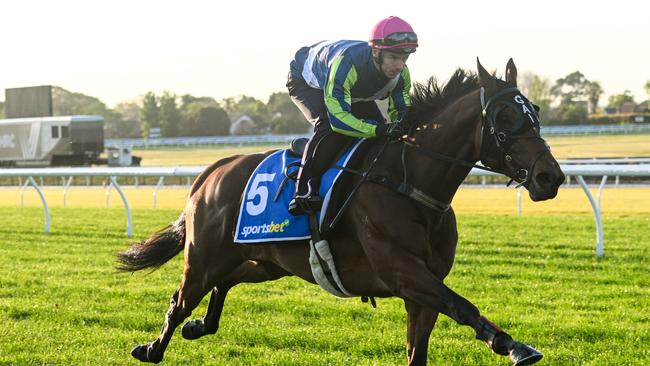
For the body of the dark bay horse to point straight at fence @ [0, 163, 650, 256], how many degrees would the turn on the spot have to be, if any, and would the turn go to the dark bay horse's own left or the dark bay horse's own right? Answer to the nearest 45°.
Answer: approximately 90° to the dark bay horse's own left

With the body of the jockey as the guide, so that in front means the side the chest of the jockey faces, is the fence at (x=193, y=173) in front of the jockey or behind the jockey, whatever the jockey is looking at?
behind

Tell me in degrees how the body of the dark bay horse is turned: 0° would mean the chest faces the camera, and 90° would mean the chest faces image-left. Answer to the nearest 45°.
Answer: approximately 270°
